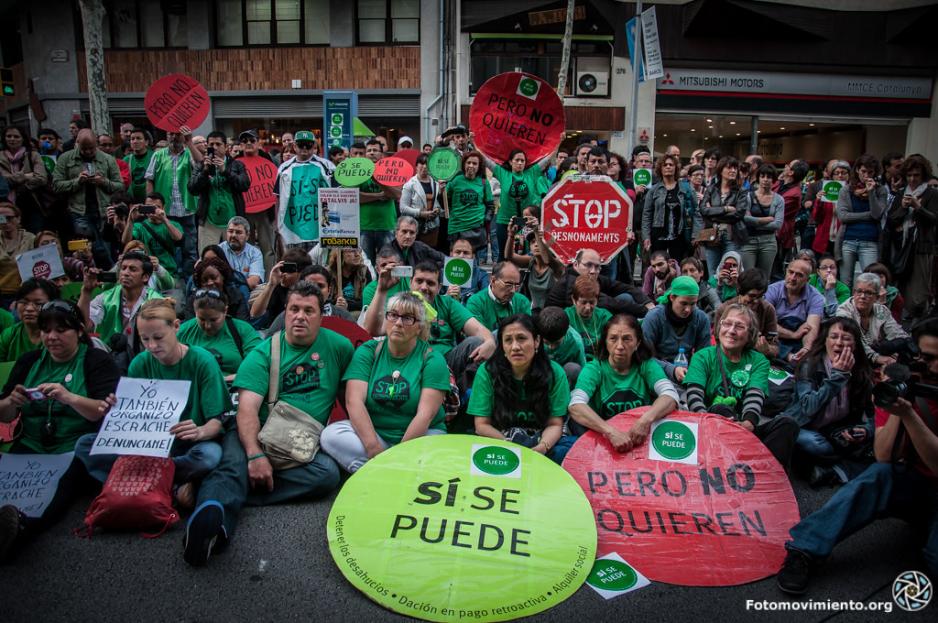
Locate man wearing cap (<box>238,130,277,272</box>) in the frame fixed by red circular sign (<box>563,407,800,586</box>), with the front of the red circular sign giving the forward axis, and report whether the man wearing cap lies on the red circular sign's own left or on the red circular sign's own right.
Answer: on the red circular sign's own right

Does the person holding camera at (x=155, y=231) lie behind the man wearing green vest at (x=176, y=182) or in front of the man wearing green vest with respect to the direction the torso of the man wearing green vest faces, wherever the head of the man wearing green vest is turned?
in front

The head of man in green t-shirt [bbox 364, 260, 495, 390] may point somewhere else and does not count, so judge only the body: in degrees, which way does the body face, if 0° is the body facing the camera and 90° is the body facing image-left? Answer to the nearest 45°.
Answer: approximately 0°

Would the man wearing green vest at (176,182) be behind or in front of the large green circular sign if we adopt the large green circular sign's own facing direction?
behind

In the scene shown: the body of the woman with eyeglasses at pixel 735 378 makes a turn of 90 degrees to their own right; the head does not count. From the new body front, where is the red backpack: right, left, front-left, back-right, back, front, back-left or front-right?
front-left

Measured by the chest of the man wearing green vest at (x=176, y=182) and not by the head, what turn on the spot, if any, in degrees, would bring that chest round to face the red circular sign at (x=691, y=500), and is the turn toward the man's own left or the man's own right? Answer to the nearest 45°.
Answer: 0° — they already face it
